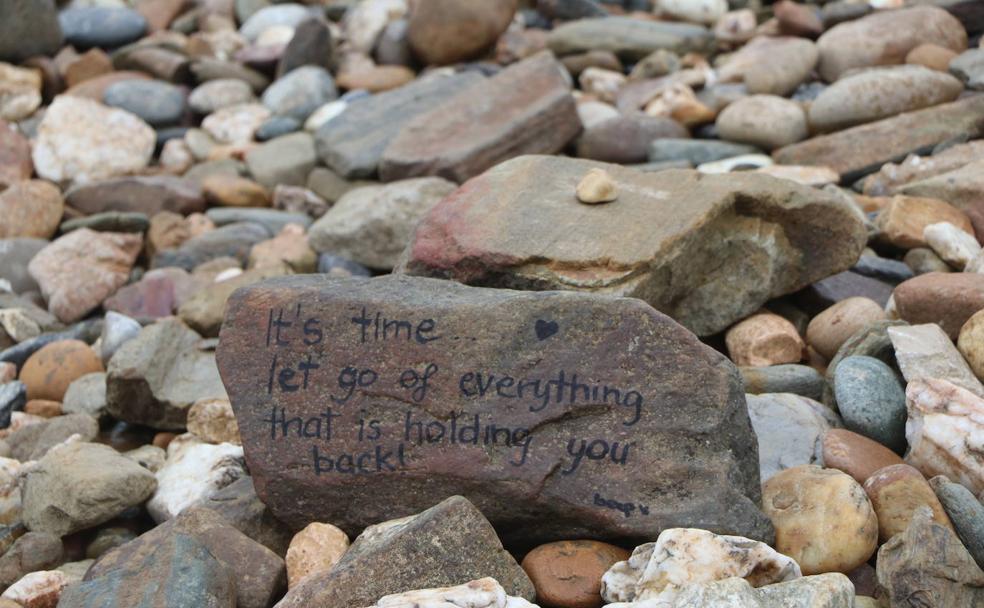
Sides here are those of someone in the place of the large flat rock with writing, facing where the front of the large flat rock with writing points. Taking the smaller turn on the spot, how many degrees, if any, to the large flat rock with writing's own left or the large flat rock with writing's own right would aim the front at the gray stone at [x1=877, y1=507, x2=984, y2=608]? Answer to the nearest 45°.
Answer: approximately 45° to the large flat rock with writing's own left

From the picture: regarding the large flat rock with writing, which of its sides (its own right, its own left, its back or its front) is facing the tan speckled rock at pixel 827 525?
left

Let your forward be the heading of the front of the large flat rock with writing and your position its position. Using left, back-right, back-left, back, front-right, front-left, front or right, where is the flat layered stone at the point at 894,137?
back-left

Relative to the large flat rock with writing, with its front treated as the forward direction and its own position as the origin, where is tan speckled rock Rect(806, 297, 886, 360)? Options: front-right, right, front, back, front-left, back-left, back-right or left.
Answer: back-left

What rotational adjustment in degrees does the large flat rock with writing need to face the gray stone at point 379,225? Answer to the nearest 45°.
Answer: approximately 180°

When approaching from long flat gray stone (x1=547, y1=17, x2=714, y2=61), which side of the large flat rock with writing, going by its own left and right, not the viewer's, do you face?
back

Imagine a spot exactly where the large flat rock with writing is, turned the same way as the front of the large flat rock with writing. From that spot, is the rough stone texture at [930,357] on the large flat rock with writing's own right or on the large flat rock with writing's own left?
on the large flat rock with writing's own left

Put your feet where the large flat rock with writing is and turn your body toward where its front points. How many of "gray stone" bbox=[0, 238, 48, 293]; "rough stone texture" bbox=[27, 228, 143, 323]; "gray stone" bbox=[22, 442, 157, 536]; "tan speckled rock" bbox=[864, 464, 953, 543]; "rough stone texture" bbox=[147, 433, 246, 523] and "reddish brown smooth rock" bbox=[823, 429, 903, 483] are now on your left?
2

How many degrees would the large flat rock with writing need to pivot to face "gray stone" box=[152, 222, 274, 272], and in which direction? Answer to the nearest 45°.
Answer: approximately 135° to its right

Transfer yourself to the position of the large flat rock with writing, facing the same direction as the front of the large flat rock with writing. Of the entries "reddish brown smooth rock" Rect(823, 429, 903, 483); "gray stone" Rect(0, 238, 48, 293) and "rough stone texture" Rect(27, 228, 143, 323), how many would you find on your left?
1

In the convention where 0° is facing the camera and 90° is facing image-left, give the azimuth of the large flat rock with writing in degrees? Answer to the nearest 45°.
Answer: approximately 0°

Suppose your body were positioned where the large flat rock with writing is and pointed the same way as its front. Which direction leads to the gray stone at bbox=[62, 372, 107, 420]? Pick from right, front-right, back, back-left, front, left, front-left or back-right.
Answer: back-right

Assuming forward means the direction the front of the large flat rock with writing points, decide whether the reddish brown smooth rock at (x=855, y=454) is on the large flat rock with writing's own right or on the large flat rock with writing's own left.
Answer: on the large flat rock with writing's own left

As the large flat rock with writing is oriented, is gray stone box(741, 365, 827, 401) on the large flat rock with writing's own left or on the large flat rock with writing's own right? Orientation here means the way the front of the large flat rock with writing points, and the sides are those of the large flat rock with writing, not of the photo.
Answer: on the large flat rock with writing's own left

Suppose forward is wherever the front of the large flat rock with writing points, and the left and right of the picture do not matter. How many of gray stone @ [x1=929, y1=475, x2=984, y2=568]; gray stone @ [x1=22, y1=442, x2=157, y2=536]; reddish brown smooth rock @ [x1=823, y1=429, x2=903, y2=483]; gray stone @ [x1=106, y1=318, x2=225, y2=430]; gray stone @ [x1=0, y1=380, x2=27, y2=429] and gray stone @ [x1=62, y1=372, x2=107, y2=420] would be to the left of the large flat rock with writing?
2

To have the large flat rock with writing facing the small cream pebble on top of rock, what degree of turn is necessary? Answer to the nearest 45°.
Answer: approximately 180°

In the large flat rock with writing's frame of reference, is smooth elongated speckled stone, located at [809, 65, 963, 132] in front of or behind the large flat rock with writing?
behind
